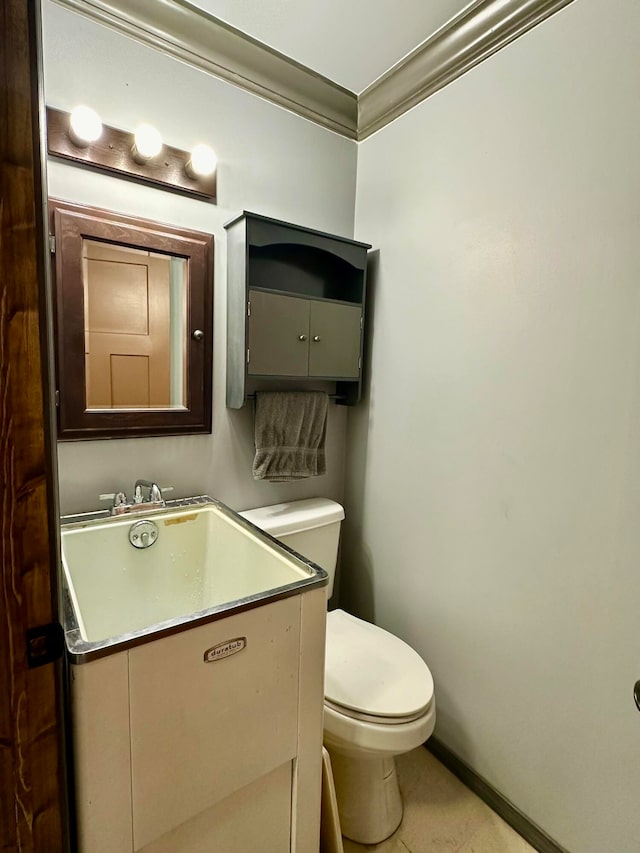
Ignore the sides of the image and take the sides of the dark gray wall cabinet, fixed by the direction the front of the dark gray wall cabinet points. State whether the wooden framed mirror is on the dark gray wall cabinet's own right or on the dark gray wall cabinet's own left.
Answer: on the dark gray wall cabinet's own right

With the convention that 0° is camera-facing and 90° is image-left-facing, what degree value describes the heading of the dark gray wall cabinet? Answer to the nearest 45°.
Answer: approximately 315°

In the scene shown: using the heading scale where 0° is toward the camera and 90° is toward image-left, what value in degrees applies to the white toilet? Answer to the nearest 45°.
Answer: approximately 315°

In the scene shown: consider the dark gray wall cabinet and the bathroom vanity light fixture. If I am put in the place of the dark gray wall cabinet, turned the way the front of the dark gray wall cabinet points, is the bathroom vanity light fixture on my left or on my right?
on my right

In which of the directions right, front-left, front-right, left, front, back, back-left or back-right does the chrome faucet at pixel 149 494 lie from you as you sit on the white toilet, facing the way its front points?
back-right
